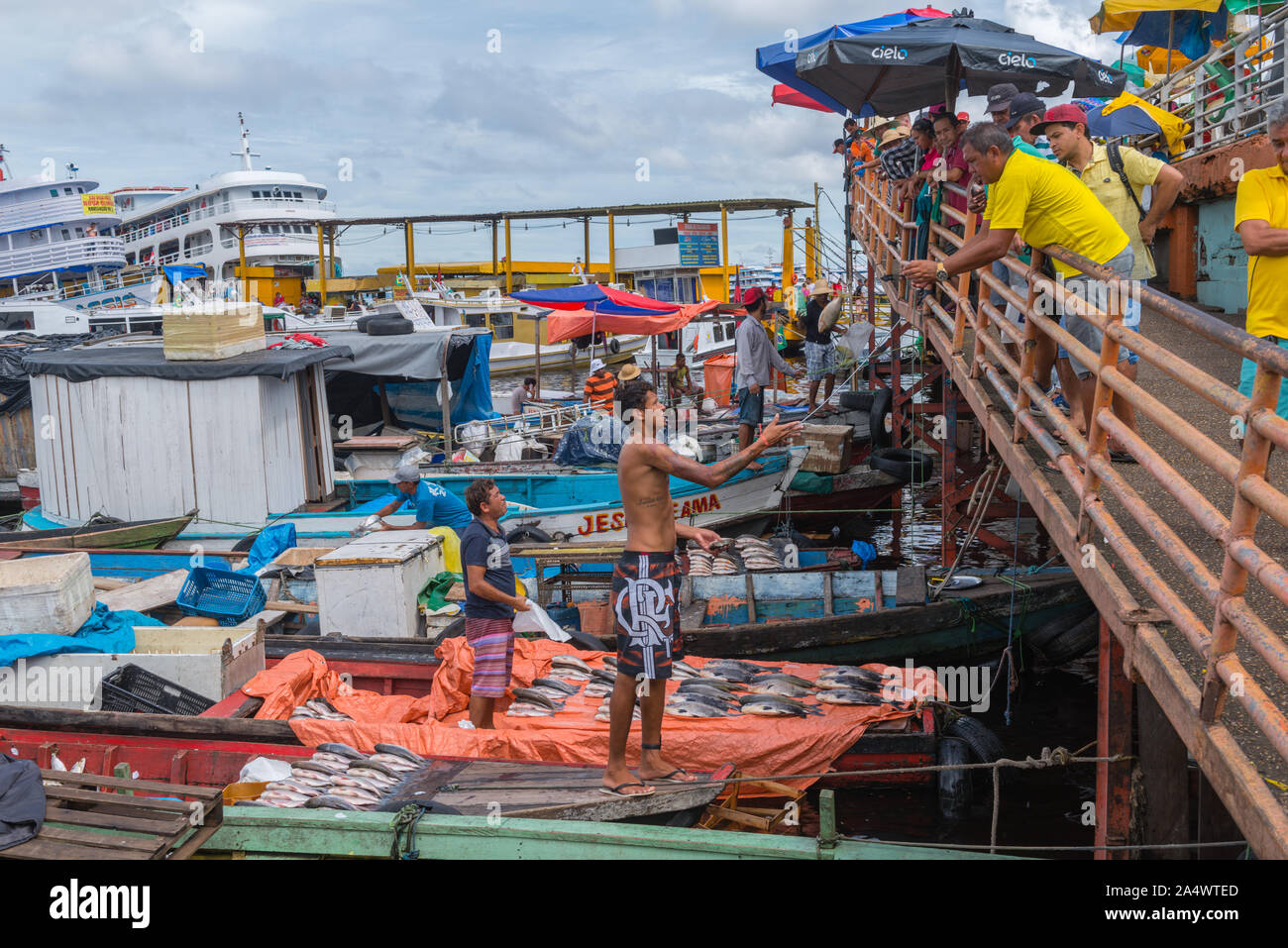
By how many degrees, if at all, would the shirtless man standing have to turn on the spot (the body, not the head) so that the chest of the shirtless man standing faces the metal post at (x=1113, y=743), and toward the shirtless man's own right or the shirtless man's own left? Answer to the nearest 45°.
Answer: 0° — they already face it

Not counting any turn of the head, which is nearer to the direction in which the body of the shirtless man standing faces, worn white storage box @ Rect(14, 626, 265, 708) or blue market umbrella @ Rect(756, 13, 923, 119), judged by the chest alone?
the blue market umbrella

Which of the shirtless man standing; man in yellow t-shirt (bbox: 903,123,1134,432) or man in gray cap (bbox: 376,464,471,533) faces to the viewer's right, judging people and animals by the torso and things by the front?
the shirtless man standing

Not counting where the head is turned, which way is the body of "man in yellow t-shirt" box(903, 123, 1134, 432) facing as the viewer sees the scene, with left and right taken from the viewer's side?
facing to the left of the viewer

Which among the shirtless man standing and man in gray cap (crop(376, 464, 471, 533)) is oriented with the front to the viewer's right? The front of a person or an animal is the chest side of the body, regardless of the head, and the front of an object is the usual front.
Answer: the shirtless man standing

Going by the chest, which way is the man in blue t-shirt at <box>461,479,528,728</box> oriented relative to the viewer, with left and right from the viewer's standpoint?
facing to the right of the viewer

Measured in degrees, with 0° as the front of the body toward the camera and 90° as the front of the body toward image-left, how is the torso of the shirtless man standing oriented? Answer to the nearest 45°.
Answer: approximately 270°

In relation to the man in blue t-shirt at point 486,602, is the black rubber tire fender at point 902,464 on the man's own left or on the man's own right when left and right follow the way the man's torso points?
on the man's own left
